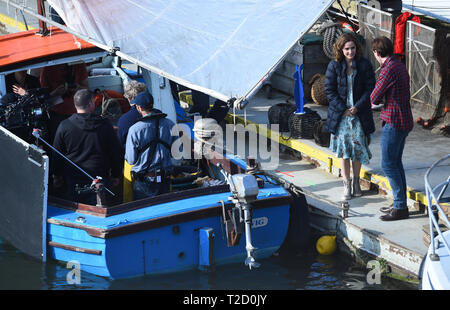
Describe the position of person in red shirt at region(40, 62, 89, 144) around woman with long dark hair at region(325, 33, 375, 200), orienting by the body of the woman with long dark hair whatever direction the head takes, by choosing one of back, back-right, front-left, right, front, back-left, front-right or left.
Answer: right

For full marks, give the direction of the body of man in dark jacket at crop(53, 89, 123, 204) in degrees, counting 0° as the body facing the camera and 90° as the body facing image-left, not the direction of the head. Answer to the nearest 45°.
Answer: approximately 180°

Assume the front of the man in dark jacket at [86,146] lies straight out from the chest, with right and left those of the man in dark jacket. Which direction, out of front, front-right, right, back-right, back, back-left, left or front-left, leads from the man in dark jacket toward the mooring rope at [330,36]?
front-right

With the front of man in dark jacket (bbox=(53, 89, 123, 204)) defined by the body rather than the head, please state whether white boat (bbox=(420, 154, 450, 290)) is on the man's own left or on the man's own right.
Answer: on the man's own right

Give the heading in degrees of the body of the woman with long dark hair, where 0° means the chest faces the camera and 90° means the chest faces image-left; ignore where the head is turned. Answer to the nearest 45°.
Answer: approximately 0°

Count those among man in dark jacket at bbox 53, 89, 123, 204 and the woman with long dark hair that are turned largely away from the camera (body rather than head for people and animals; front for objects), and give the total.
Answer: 1

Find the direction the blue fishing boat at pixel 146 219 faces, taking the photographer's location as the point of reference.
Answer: facing away from the viewer and to the left of the viewer

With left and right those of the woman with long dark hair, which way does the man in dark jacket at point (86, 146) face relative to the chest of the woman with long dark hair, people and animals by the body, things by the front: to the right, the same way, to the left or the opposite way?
the opposite way

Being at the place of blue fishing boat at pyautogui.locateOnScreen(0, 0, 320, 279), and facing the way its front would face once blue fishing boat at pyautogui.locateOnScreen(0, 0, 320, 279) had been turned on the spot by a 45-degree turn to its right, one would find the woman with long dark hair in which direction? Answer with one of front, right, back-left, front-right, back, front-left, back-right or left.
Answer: right

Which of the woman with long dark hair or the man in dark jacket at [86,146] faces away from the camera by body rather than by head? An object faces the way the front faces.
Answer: the man in dark jacket

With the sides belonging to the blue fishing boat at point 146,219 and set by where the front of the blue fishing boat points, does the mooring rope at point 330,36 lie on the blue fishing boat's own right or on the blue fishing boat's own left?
on the blue fishing boat's own right
